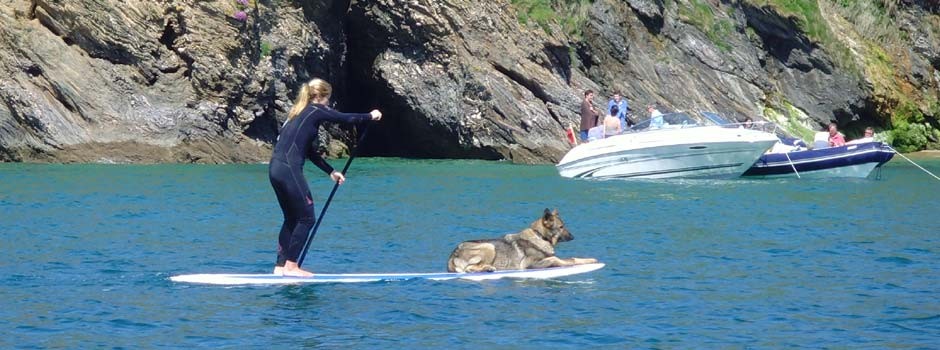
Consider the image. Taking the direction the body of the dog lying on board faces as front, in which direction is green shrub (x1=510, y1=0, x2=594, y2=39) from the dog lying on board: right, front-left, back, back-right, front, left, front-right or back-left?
left

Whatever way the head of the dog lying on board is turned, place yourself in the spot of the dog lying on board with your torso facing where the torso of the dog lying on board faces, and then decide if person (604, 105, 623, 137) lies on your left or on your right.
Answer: on your left

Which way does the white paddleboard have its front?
to the viewer's right

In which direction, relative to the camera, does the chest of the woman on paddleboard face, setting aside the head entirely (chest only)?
to the viewer's right

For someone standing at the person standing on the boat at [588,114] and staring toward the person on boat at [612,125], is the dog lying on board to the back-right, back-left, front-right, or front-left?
front-right

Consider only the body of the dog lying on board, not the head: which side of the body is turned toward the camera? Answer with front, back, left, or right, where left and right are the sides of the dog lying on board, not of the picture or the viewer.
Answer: right
